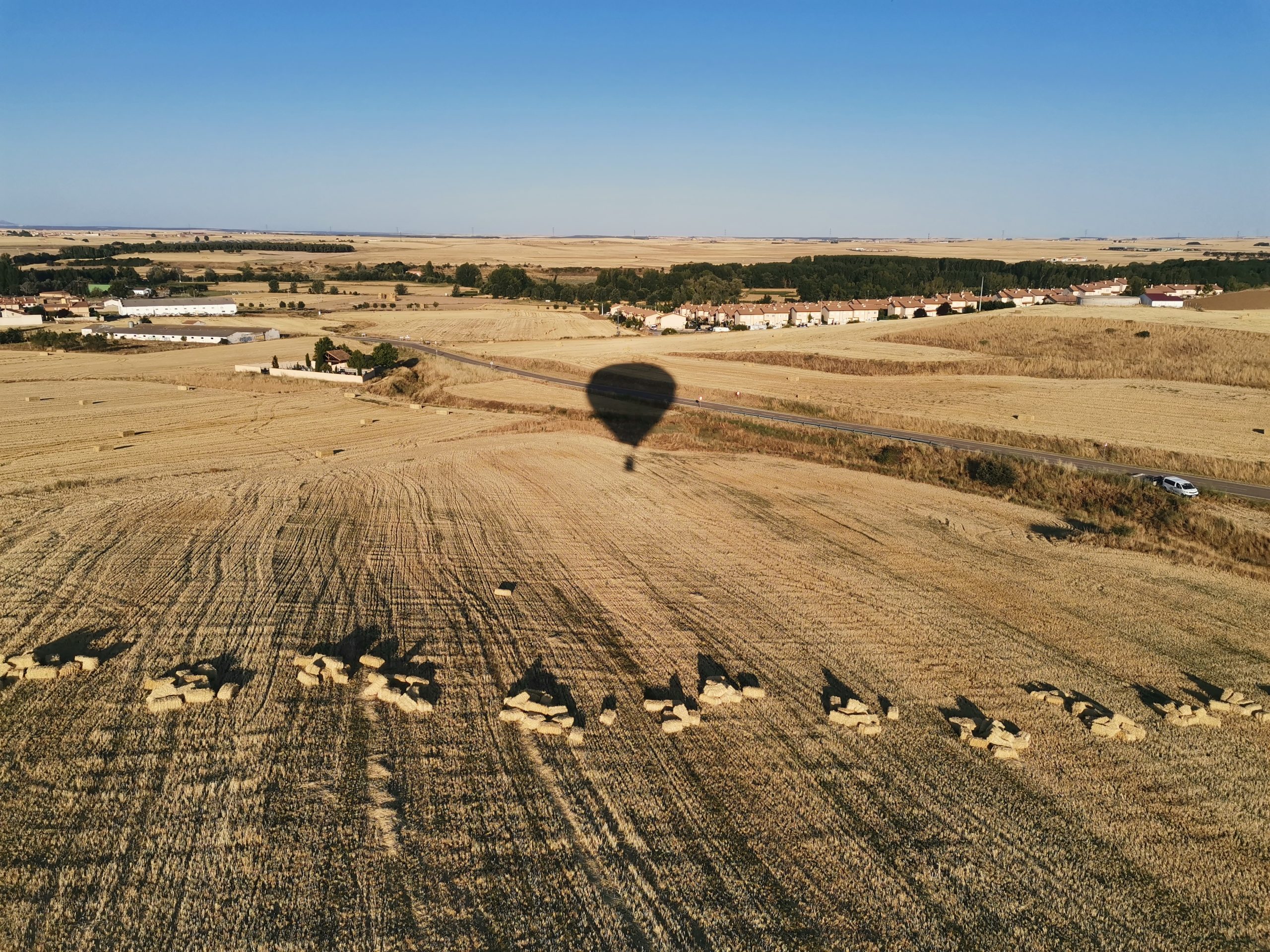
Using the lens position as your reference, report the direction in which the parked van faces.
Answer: facing the viewer and to the right of the viewer
